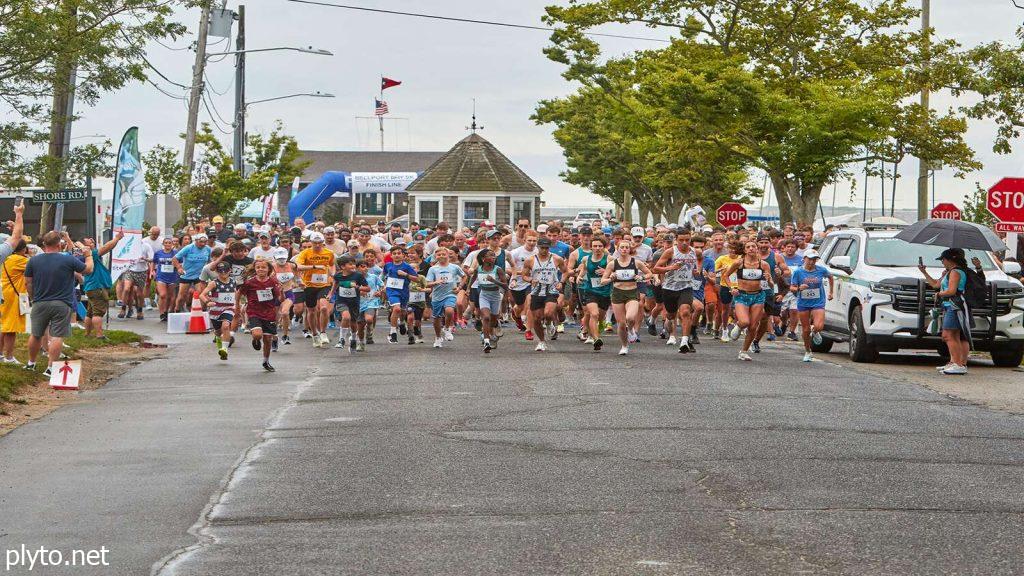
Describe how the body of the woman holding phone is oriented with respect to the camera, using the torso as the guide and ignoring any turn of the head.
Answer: to the viewer's left

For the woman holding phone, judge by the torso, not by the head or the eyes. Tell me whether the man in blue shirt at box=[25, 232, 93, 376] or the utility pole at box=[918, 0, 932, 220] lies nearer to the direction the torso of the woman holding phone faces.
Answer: the man in blue shirt

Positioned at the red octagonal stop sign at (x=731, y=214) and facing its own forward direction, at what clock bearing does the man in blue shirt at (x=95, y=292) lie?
The man in blue shirt is roughly at 1 o'clock from the red octagonal stop sign.

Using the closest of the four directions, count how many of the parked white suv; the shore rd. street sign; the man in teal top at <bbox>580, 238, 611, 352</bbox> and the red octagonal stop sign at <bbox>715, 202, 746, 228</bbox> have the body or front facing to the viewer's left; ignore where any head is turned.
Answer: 0

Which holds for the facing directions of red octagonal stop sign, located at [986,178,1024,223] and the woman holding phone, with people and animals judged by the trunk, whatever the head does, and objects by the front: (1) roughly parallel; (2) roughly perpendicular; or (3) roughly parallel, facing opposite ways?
roughly perpendicular

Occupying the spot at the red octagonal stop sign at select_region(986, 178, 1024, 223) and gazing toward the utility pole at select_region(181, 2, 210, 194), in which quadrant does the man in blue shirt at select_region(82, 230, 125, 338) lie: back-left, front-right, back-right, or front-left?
front-left

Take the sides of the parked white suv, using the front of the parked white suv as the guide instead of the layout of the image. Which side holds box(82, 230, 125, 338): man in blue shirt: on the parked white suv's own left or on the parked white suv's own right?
on the parked white suv's own right

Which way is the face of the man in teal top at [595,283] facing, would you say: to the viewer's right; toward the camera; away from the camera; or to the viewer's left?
toward the camera

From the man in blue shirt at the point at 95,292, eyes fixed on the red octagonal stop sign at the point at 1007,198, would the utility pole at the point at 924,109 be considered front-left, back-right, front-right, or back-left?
front-left

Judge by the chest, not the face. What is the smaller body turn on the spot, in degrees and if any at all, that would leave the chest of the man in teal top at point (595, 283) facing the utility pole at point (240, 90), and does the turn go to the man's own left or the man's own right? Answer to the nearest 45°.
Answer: approximately 135° to the man's own right

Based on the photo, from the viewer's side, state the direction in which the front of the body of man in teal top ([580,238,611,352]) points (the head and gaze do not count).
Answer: toward the camera

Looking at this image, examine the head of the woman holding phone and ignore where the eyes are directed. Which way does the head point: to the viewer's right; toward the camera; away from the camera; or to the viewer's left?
to the viewer's left

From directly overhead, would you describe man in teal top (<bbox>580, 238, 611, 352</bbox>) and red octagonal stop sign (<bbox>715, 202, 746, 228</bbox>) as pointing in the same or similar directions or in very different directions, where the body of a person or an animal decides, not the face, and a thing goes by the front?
same or similar directions

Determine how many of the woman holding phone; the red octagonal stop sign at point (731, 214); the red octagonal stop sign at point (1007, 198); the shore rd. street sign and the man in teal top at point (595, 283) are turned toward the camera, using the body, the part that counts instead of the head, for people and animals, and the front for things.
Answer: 4

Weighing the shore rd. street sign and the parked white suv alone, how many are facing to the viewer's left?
0

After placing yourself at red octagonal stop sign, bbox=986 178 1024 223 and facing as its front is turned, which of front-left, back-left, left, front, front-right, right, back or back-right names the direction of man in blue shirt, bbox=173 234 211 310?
right

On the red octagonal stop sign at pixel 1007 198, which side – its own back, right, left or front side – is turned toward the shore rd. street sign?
right
